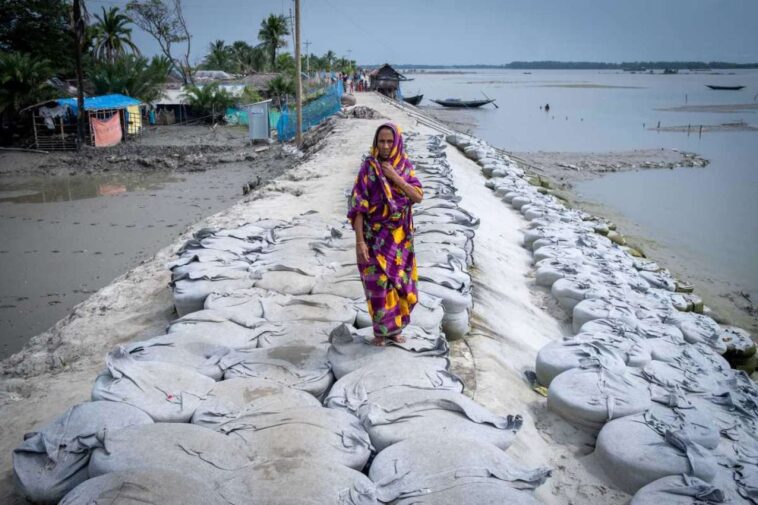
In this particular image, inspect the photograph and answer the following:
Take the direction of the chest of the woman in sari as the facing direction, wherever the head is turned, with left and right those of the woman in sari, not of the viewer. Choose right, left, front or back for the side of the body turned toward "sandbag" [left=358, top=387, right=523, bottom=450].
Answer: front

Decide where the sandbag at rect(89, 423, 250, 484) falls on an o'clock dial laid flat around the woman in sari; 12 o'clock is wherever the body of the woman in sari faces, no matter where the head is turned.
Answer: The sandbag is roughly at 1 o'clock from the woman in sari.

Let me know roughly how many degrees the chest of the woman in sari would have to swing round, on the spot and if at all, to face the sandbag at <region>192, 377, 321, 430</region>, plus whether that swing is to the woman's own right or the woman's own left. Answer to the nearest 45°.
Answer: approximately 45° to the woman's own right

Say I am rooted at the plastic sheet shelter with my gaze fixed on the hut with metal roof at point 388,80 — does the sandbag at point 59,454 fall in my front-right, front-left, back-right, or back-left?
back-right

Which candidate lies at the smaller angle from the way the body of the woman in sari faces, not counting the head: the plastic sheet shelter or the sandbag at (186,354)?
the sandbag

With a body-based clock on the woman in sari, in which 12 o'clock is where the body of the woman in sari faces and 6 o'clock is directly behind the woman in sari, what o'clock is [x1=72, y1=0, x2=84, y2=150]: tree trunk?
The tree trunk is roughly at 5 o'clock from the woman in sari.

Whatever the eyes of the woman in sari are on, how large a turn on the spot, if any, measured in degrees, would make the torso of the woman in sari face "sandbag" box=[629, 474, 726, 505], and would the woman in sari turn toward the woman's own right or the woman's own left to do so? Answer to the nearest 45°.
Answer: approximately 45° to the woman's own left

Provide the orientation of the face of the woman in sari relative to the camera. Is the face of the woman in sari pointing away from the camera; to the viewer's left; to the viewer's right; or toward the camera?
toward the camera

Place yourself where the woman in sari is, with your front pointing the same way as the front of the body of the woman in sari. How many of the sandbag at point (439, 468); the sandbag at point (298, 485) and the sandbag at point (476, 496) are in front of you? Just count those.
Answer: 3

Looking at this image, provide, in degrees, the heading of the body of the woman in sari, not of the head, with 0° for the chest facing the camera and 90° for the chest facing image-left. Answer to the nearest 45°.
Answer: approximately 0°

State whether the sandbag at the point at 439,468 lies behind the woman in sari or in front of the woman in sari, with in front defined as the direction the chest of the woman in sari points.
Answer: in front

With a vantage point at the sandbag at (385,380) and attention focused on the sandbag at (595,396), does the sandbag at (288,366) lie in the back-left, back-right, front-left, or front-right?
back-left

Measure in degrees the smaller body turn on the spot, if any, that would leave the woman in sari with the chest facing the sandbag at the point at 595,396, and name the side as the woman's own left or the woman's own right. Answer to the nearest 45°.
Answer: approximately 90° to the woman's own left

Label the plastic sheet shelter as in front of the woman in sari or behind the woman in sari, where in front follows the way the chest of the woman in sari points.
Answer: behind

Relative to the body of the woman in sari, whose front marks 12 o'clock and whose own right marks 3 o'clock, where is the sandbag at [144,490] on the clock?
The sandbag is roughly at 1 o'clock from the woman in sari.

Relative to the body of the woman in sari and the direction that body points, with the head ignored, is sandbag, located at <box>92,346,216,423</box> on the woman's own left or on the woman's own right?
on the woman's own right

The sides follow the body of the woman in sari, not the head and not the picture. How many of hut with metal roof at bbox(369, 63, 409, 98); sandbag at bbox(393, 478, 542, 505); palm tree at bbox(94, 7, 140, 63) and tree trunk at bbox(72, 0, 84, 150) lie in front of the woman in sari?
1
